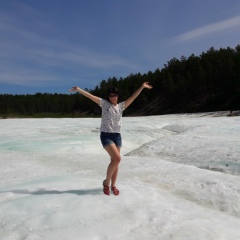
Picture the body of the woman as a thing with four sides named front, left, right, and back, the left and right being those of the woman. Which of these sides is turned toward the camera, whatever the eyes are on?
front
